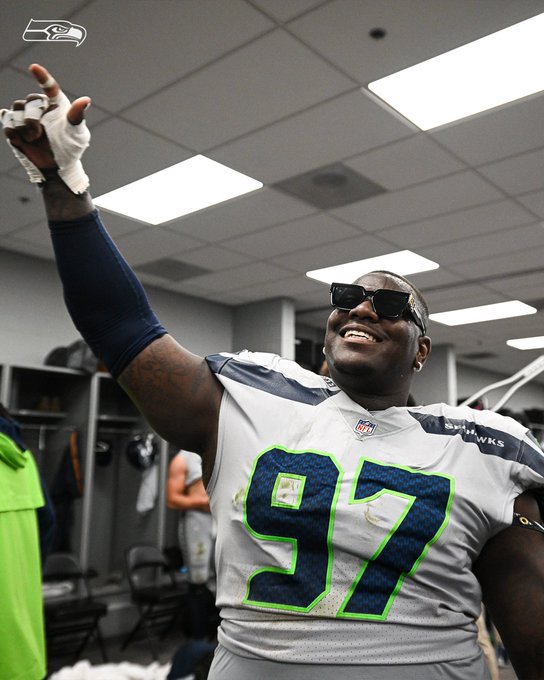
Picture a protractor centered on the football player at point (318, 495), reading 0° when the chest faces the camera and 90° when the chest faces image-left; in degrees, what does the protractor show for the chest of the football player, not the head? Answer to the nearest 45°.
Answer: approximately 0°

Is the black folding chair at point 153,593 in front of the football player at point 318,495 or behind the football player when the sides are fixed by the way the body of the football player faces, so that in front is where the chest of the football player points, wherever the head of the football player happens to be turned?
behind

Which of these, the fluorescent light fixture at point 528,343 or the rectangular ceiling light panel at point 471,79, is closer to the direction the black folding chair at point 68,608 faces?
the rectangular ceiling light panel

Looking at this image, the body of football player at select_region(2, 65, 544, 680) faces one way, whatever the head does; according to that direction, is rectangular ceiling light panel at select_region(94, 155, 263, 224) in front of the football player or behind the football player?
behind

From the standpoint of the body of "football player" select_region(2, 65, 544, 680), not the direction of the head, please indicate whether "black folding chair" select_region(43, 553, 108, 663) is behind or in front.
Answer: behind
